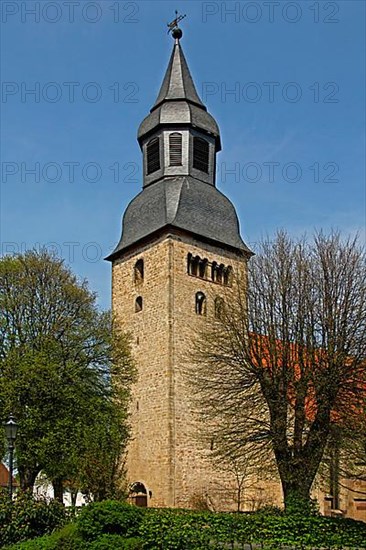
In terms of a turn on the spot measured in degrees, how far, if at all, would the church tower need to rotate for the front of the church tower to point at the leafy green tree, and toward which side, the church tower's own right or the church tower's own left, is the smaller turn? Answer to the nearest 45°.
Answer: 0° — it already faces it

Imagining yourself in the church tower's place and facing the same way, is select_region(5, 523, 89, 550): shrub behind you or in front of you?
in front

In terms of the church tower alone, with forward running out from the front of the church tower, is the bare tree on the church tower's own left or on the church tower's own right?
on the church tower's own left

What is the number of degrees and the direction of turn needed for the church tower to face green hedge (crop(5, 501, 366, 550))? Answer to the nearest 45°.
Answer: approximately 45° to its left

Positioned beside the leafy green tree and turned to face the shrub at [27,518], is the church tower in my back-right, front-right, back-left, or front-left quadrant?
back-left

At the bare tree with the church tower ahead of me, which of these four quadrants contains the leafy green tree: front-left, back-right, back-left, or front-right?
front-left

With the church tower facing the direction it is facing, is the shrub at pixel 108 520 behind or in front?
in front

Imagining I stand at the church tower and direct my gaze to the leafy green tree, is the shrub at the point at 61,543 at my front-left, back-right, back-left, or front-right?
front-left

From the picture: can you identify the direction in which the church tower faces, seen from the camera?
facing the viewer and to the left of the viewer

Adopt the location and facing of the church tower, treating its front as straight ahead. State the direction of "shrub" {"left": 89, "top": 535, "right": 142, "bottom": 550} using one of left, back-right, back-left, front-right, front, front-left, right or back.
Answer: front-left
